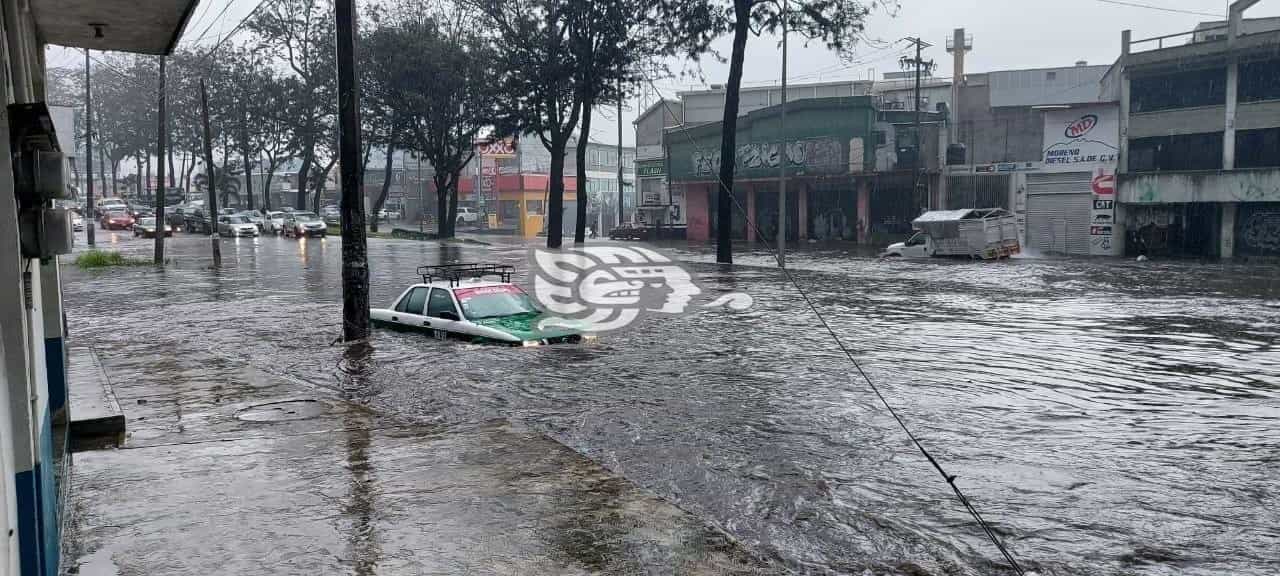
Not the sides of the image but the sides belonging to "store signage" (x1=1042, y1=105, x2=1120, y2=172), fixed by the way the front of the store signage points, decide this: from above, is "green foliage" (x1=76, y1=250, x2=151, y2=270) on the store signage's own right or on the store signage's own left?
on the store signage's own right

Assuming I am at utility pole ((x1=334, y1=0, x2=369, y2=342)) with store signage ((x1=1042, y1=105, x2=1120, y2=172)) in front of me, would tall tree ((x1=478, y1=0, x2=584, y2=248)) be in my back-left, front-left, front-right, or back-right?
front-left

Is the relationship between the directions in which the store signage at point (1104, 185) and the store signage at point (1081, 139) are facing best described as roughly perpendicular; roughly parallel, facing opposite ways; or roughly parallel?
roughly parallel

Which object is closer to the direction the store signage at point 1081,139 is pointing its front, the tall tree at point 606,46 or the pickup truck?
the pickup truck

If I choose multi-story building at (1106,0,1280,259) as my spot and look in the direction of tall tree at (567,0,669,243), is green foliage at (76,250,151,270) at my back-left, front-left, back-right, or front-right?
front-left

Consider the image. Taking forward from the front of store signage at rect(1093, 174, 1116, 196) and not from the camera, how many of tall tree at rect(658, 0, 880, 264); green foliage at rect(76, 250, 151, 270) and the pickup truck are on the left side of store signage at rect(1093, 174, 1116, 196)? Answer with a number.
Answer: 0

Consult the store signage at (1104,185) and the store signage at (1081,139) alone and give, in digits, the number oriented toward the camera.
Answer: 2

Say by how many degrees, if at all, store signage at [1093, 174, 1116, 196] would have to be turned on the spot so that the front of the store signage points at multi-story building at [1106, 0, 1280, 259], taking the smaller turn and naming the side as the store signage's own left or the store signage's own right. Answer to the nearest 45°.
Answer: approximately 90° to the store signage's own left

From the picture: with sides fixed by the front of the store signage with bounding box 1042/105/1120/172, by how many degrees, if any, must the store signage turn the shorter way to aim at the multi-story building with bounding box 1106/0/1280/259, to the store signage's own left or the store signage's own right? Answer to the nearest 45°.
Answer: approximately 45° to the store signage's own left

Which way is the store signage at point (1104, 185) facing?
toward the camera

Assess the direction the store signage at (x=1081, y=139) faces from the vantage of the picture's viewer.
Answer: facing the viewer

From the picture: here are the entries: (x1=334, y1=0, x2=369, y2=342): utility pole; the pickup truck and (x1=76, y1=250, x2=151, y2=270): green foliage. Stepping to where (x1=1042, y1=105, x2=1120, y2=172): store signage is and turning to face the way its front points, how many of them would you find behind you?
0

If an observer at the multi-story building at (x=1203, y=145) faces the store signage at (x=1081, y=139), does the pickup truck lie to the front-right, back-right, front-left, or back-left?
front-left

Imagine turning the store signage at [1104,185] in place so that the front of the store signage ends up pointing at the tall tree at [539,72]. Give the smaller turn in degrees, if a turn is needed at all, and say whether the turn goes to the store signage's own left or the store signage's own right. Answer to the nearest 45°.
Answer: approximately 90° to the store signage's own right

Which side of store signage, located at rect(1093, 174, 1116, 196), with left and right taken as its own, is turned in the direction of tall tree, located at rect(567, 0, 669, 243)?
right
